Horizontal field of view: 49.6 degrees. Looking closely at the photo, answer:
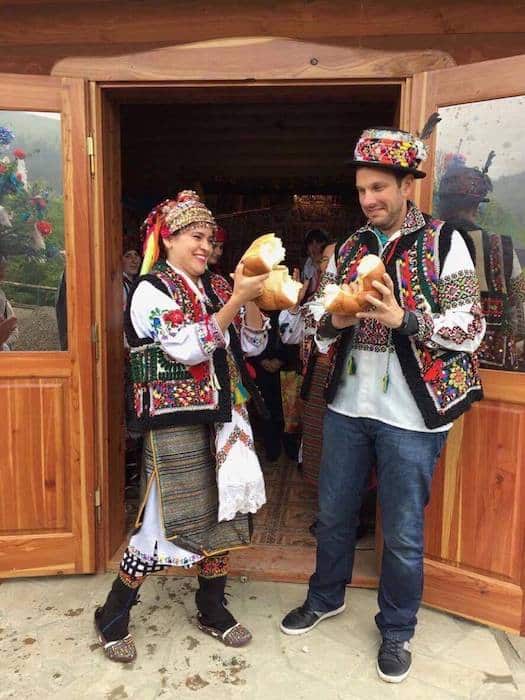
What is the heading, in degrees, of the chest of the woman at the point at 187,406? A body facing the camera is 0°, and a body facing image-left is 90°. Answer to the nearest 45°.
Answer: approximately 315°

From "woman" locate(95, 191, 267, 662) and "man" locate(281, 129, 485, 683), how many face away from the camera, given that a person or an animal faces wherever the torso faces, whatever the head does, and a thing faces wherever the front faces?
0

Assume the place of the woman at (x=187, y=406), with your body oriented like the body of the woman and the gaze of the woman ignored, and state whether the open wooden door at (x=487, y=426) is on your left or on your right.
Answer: on your left

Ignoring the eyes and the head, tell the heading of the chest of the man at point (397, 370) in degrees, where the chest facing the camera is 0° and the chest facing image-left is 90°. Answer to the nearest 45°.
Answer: approximately 45°

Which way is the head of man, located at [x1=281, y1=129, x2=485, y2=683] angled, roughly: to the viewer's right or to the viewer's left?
to the viewer's left

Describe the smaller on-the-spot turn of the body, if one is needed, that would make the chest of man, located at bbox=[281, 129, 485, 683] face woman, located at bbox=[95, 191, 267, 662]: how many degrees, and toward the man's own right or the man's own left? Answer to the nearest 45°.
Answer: approximately 45° to the man's own right

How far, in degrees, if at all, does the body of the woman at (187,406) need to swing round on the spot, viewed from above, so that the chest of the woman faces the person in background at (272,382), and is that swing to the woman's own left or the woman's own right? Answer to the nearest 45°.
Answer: approximately 135° to the woman's own left
